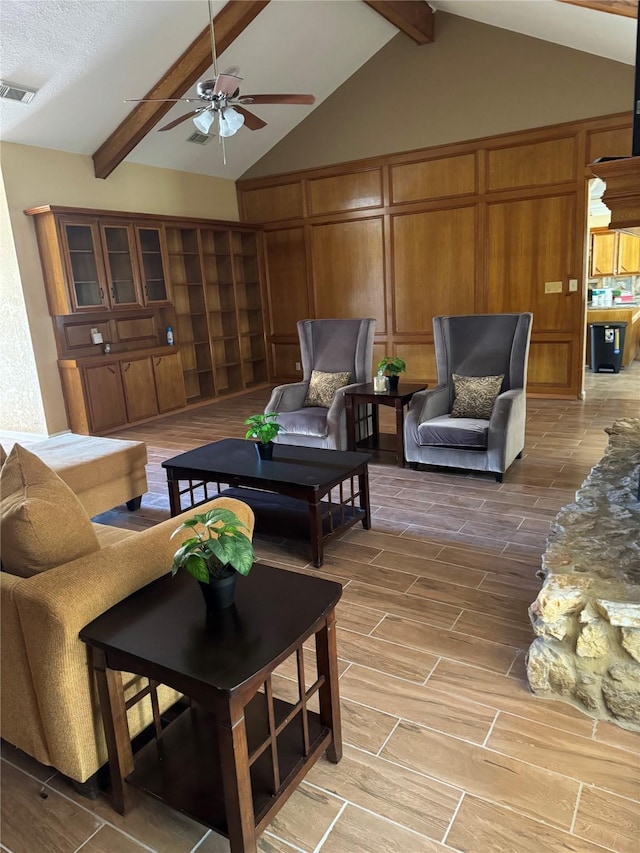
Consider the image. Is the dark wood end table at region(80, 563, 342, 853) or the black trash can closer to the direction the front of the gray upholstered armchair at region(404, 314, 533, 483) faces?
the dark wood end table

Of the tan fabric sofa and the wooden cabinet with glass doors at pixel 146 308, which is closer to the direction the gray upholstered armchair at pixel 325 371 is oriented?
the tan fabric sofa

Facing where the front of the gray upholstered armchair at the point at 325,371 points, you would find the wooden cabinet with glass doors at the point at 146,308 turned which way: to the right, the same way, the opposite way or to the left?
to the left

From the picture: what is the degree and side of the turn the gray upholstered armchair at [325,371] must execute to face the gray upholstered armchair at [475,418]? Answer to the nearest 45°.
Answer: approximately 90° to its left

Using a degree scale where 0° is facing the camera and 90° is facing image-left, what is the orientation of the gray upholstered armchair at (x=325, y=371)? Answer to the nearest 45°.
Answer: approximately 45°

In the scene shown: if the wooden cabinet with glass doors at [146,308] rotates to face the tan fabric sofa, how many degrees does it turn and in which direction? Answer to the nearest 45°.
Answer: approximately 45° to its right

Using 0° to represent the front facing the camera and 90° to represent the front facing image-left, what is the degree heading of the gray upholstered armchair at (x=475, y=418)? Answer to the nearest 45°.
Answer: approximately 45°
